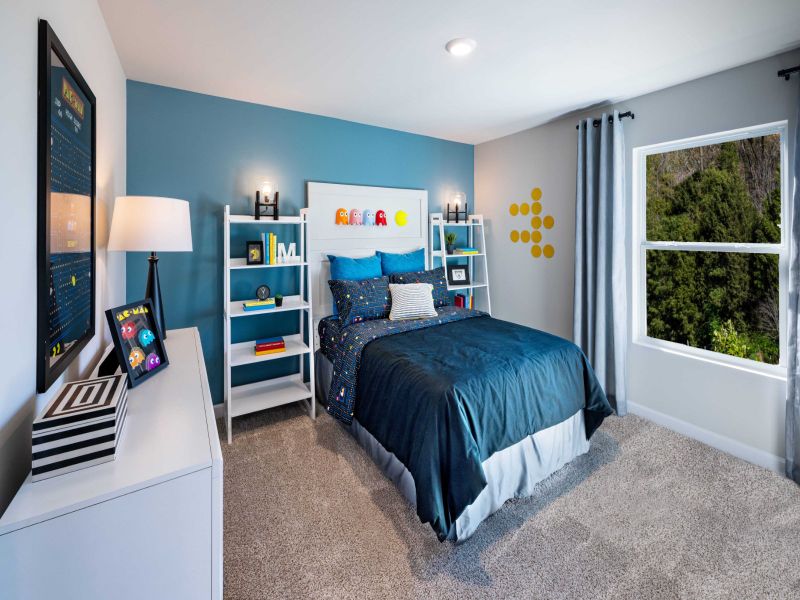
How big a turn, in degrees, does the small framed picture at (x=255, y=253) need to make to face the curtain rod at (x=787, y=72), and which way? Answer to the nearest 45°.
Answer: approximately 45° to its left

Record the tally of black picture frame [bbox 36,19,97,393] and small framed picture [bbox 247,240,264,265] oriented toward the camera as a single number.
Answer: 1

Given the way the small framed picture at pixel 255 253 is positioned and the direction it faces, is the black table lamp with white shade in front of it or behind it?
in front

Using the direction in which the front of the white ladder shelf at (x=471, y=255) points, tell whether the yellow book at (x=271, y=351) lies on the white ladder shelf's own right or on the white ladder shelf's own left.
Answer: on the white ladder shelf's own right

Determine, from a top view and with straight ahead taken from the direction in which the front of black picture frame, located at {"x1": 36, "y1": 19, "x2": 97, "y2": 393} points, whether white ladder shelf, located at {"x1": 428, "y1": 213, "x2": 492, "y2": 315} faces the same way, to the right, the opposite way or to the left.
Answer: to the right

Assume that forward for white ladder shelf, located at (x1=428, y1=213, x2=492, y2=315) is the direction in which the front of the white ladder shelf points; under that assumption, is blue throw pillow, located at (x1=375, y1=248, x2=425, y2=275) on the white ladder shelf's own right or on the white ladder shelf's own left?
on the white ladder shelf's own right

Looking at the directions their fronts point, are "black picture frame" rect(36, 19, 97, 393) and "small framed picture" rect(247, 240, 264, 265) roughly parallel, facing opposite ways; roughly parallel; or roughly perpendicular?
roughly perpendicular

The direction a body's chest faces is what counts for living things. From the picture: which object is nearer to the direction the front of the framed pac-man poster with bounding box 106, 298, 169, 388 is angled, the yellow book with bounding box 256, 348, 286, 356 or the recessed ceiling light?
the recessed ceiling light

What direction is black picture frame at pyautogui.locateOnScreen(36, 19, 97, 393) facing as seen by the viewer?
to the viewer's right

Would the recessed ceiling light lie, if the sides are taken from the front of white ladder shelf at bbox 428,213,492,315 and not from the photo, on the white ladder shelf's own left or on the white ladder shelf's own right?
on the white ladder shelf's own right
